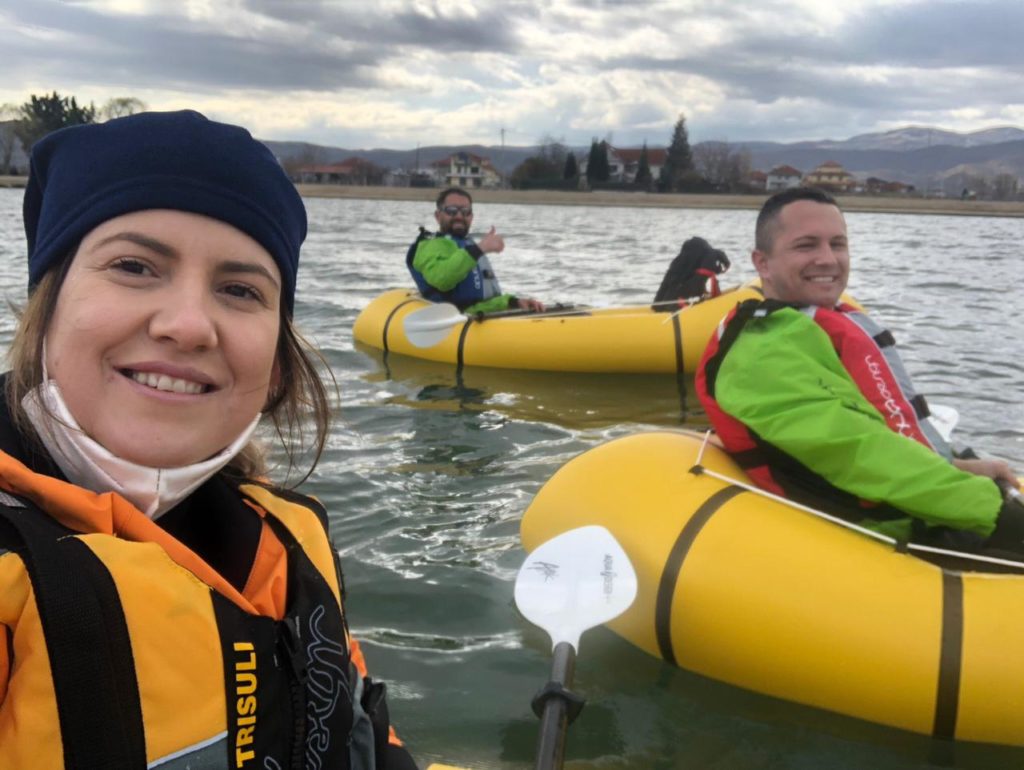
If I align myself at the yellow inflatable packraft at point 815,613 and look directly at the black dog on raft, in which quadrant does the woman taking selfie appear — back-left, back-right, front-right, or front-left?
back-left

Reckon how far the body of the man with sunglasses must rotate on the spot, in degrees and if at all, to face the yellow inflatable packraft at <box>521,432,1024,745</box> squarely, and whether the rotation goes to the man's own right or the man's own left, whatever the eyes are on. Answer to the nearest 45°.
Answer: approximately 45° to the man's own right

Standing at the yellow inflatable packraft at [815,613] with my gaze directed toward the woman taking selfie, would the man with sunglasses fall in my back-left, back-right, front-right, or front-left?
back-right

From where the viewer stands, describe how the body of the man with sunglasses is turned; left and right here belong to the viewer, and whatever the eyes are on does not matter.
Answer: facing the viewer and to the right of the viewer

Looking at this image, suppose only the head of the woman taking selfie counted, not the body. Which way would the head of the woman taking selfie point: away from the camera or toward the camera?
toward the camera

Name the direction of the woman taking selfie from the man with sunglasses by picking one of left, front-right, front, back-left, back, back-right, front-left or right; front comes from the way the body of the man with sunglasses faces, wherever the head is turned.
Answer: front-right

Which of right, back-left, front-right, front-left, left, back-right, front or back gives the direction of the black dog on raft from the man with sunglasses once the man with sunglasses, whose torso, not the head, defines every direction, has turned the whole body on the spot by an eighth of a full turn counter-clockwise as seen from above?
front
